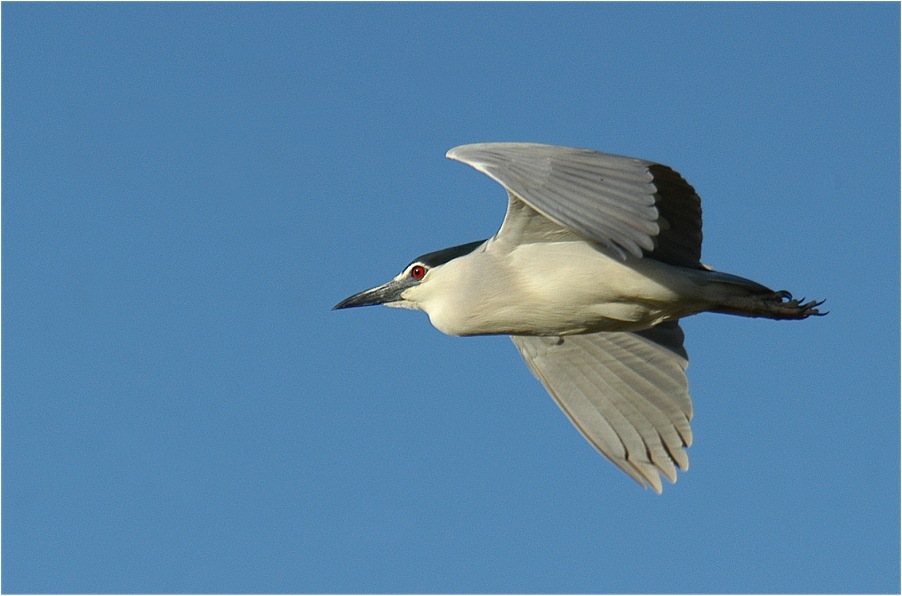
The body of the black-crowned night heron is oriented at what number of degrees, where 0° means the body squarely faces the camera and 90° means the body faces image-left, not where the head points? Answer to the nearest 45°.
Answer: approximately 90°
